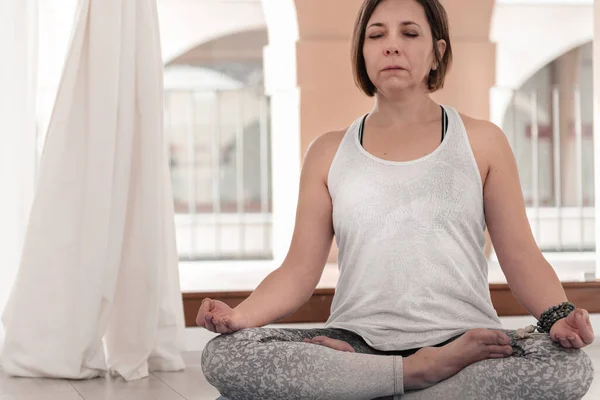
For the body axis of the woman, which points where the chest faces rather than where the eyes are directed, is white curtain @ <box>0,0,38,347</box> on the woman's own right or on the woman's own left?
on the woman's own right

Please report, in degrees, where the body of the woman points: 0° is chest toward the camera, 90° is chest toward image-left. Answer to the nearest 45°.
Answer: approximately 0°

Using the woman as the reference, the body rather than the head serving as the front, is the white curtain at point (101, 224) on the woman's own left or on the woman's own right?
on the woman's own right
